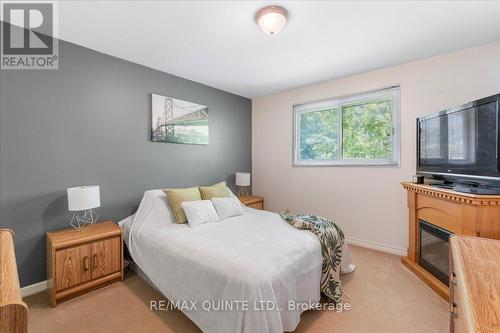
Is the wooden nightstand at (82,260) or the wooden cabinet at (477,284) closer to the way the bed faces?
the wooden cabinet

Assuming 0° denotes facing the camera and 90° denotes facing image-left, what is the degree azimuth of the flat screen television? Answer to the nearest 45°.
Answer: approximately 45°

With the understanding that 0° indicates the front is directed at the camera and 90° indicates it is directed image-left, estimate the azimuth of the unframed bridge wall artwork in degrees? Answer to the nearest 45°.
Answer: approximately 315°

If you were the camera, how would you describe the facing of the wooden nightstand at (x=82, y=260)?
facing the viewer and to the right of the viewer

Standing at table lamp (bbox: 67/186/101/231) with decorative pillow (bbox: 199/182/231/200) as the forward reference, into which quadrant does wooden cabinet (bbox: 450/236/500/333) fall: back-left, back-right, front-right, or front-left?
front-right

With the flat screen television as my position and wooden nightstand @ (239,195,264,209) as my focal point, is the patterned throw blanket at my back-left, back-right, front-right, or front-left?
front-left

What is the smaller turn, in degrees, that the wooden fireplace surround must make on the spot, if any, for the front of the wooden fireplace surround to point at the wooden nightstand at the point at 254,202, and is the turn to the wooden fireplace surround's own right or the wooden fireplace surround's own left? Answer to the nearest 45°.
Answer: approximately 45° to the wooden fireplace surround's own right

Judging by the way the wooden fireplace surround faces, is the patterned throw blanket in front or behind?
in front

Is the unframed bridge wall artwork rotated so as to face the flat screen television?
yes

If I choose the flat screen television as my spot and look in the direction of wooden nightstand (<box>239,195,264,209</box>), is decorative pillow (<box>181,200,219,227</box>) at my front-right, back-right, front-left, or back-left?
front-left

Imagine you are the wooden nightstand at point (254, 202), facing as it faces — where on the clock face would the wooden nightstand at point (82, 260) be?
the wooden nightstand at point (82, 260) is roughly at 3 o'clock from the wooden nightstand at point (254, 202).

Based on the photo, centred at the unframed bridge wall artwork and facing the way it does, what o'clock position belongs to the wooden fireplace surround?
The wooden fireplace surround is roughly at 12 o'clock from the unframed bridge wall artwork.

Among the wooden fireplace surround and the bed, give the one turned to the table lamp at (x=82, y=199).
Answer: the wooden fireplace surround

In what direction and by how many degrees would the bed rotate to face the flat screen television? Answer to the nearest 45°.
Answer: approximately 45° to its left

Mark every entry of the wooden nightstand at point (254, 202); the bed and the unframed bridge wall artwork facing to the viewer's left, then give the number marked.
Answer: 0

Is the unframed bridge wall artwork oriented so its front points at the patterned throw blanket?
yes

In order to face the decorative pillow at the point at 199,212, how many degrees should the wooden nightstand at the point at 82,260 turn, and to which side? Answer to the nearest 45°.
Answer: approximately 45° to its left

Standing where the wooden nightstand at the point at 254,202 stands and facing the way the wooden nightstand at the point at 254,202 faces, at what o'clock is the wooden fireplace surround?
The wooden fireplace surround is roughly at 12 o'clock from the wooden nightstand.

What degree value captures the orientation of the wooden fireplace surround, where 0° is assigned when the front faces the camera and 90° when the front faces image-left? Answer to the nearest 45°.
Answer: approximately 45°

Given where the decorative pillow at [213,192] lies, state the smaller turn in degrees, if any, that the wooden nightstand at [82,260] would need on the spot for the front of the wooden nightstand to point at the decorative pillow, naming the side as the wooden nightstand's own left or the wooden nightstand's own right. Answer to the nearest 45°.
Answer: approximately 45° to the wooden nightstand's own left

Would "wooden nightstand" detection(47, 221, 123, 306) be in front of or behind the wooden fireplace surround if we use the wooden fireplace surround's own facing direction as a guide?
in front
